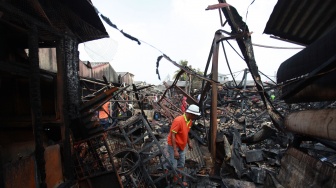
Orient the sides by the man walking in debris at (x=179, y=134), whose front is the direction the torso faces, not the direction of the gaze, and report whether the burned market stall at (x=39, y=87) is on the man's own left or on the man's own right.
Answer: on the man's own right

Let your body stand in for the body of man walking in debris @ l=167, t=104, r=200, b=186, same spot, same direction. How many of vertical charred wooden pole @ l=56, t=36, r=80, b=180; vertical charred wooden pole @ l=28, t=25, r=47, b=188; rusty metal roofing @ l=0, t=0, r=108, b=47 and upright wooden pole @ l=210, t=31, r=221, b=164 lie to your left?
1

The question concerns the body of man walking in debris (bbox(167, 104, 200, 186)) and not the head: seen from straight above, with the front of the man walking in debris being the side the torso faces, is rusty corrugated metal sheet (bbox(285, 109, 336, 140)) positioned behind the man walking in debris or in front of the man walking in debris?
in front

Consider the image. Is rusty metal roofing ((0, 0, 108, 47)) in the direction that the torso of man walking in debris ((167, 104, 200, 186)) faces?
no

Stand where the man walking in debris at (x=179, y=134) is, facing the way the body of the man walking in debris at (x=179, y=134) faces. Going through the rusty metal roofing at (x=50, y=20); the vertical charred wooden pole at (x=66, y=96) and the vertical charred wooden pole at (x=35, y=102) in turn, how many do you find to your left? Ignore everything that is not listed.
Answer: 0

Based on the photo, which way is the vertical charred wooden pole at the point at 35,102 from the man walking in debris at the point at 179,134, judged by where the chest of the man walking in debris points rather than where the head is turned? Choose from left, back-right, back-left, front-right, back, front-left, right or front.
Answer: right

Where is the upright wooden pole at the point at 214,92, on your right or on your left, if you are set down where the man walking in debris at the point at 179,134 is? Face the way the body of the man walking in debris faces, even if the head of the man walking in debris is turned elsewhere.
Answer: on your left

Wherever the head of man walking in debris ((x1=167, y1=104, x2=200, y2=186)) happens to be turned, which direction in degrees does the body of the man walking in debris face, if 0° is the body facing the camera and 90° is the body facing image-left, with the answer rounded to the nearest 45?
approximately 315°
